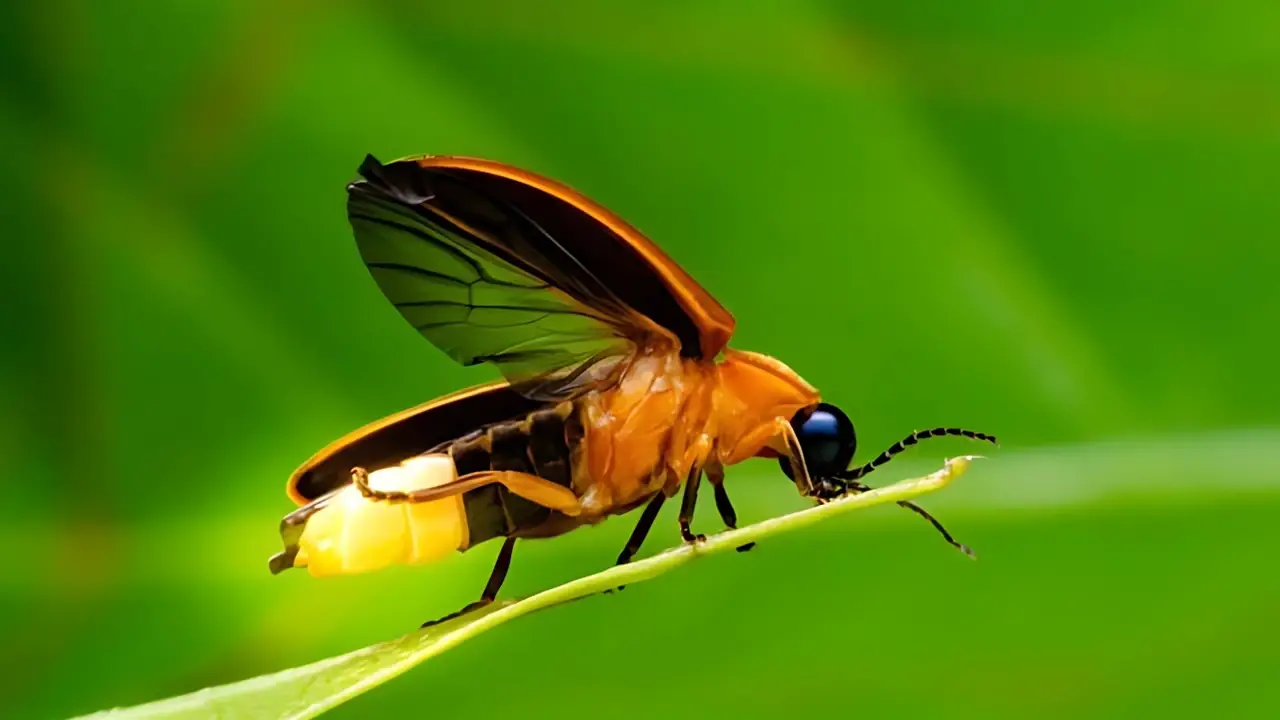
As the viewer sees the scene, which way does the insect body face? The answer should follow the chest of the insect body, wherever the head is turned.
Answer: to the viewer's right
